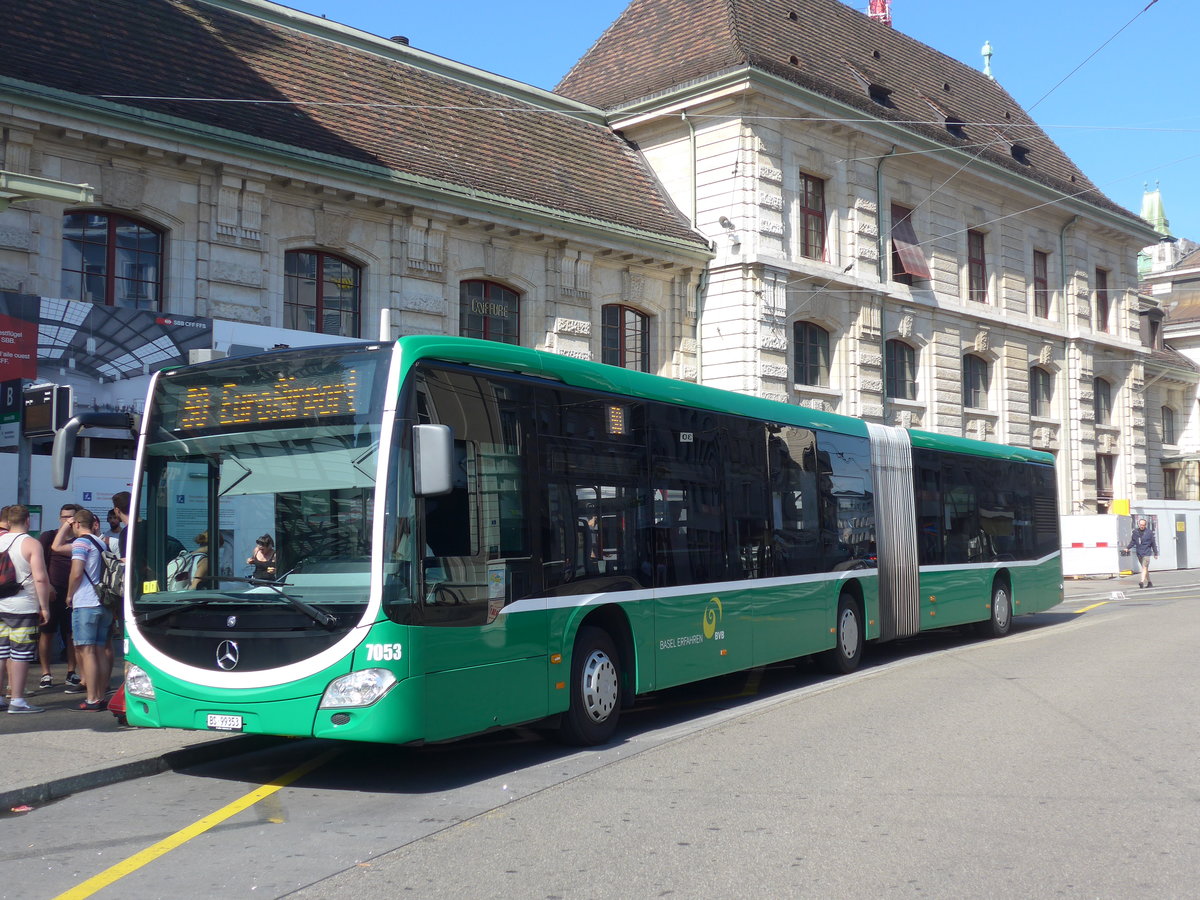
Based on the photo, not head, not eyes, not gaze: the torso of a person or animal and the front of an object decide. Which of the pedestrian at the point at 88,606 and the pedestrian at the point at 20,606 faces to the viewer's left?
the pedestrian at the point at 88,606

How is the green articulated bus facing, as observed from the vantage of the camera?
facing the viewer and to the left of the viewer

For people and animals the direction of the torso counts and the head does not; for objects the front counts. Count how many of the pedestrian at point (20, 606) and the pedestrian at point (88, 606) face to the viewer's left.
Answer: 1

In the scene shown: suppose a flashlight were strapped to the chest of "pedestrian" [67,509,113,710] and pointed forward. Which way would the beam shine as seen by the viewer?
to the viewer's left

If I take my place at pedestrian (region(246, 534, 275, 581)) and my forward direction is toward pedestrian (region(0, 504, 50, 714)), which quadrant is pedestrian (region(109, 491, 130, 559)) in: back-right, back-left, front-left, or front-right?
front-right
